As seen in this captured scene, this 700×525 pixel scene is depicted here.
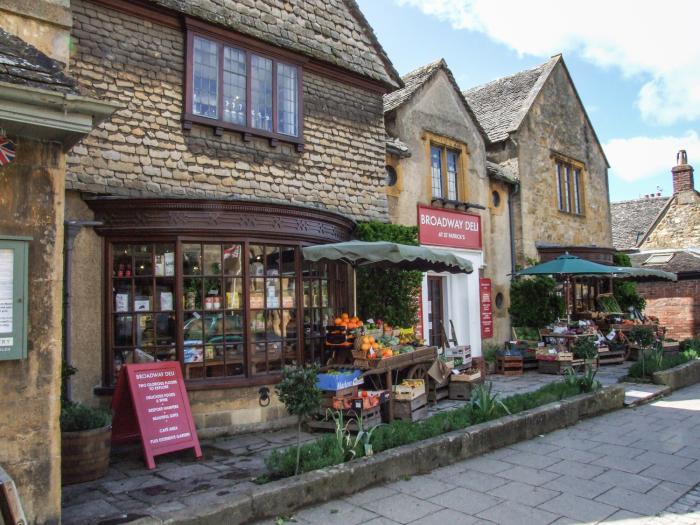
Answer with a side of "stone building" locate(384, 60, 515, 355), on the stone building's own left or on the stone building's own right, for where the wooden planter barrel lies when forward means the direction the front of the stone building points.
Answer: on the stone building's own right

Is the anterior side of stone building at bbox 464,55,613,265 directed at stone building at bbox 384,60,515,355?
no

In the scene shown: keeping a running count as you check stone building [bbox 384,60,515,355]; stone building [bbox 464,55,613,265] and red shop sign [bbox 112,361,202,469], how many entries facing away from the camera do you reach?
0

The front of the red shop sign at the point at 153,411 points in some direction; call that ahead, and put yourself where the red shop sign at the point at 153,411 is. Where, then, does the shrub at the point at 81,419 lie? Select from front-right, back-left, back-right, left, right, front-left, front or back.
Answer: right

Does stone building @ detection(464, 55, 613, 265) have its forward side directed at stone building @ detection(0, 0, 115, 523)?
no

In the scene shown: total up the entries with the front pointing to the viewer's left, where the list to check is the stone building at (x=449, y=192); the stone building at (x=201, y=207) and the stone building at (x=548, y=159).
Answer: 0

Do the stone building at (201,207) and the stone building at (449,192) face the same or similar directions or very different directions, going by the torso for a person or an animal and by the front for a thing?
same or similar directions

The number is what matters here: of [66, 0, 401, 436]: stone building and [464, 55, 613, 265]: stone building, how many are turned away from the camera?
0

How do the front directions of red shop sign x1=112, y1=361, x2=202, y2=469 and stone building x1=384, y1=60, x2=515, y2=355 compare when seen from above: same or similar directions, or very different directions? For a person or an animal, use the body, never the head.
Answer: same or similar directions

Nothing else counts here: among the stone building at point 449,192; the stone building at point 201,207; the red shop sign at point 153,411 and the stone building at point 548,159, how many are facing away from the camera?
0

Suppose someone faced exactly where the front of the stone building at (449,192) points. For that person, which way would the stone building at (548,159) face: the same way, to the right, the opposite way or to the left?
the same way

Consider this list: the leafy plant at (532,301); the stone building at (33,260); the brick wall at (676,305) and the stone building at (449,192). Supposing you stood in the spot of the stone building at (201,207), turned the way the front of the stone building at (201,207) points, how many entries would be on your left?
3

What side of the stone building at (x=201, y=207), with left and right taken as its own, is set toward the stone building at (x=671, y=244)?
left

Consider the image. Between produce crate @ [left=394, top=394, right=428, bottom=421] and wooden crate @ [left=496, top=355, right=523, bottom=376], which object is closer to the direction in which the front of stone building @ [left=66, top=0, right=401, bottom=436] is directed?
the produce crate

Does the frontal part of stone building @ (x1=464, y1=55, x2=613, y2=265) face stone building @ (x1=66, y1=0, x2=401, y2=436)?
no

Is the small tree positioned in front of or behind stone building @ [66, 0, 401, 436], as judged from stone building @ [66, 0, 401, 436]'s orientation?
in front

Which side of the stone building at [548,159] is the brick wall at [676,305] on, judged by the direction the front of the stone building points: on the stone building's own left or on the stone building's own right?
on the stone building's own left

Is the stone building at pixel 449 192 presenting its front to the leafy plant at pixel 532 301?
no

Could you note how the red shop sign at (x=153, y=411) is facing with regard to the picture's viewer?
facing the viewer and to the right of the viewer

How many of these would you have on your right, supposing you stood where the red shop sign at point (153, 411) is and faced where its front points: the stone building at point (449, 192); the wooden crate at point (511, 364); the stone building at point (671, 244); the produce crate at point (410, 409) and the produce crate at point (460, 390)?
0
